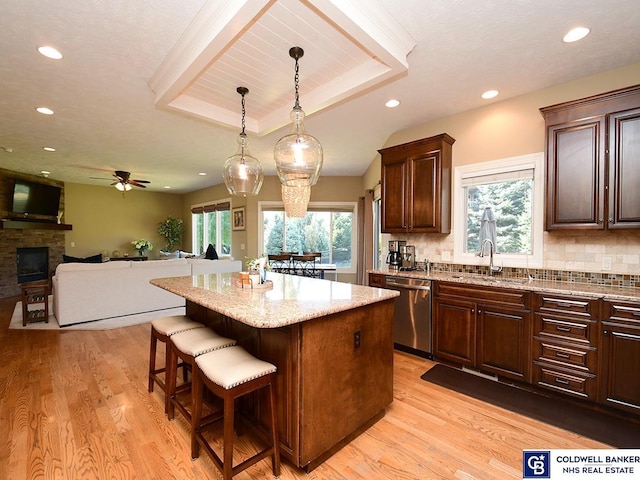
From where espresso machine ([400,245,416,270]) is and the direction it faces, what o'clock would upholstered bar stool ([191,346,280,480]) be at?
The upholstered bar stool is roughly at 11 o'clock from the espresso machine.

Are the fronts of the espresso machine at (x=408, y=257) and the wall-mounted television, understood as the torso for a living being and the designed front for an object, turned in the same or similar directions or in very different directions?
very different directions

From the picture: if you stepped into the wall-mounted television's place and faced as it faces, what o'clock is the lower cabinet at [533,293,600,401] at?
The lower cabinet is roughly at 1 o'clock from the wall-mounted television.

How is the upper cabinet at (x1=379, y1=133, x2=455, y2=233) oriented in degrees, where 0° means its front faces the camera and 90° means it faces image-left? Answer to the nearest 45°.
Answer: approximately 45°

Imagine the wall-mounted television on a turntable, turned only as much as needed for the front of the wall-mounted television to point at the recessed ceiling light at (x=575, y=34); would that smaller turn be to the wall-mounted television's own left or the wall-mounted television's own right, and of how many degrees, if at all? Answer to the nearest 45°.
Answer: approximately 45° to the wall-mounted television's own right

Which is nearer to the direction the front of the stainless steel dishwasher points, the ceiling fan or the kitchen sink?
the ceiling fan

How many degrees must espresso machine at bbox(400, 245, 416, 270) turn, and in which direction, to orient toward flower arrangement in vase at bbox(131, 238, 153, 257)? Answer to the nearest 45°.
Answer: approximately 45° to its right

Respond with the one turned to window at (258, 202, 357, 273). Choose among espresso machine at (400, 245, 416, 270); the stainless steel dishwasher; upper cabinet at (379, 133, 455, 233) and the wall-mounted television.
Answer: the wall-mounted television

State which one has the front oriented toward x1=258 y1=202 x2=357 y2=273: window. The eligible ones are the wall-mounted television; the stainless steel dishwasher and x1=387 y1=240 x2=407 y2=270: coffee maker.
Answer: the wall-mounted television

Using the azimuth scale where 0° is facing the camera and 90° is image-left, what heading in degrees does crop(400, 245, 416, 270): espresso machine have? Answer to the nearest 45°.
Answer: approximately 45°
